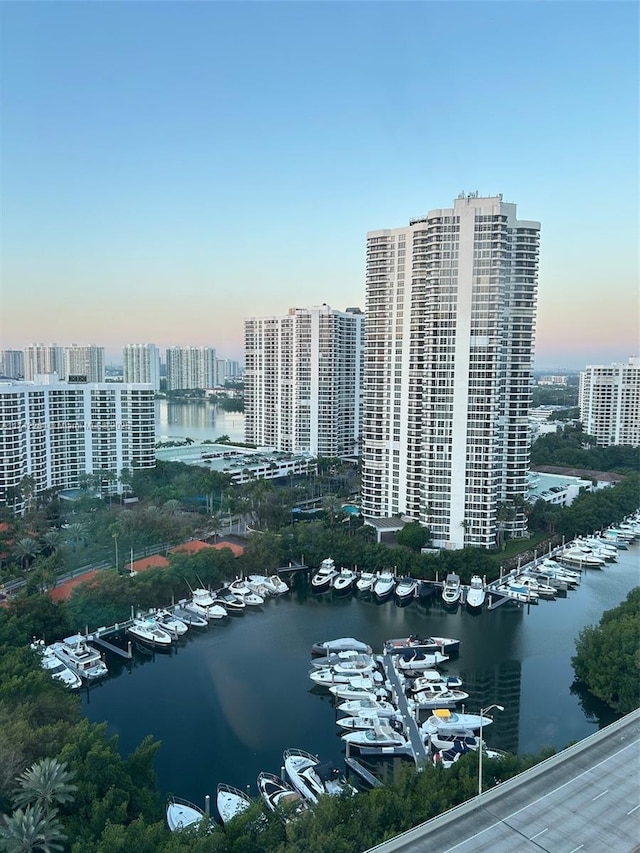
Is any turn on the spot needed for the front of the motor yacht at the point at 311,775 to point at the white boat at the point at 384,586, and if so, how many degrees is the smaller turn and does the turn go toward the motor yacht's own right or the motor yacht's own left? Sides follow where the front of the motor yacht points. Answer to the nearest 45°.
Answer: approximately 45° to the motor yacht's own right

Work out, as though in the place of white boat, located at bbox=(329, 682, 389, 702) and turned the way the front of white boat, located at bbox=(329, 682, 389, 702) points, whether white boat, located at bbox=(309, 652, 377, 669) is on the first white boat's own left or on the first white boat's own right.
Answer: on the first white boat's own right

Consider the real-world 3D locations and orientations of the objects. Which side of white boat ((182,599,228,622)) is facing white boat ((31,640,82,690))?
right

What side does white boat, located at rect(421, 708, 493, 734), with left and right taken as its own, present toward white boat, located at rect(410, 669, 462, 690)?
left

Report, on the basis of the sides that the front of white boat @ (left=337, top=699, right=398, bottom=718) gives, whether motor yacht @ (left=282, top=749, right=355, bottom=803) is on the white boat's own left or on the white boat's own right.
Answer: on the white boat's own left

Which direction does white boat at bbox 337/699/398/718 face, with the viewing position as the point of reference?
facing to the left of the viewer

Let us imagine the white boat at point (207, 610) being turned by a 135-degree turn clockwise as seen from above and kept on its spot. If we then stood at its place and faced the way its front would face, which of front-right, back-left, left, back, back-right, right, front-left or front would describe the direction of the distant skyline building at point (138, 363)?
right

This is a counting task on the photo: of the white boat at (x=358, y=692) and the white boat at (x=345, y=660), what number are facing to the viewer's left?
2

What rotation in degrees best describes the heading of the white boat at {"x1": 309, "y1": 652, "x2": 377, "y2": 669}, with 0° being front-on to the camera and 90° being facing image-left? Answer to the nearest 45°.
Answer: approximately 90°

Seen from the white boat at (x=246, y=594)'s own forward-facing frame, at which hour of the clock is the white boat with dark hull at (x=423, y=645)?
the white boat with dark hull at (x=423, y=645) is roughly at 12 o'clock from the white boat at (x=246, y=594).

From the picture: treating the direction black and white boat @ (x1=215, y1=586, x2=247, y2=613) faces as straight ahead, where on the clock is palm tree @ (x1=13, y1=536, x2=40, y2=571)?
The palm tree is roughly at 5 o'clock from the black and white boat.

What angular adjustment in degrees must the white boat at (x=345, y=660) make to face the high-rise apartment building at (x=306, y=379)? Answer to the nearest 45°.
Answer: approximately 90° to its right

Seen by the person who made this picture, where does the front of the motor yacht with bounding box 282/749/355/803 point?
facing away from the viewer and to the left of the viewer

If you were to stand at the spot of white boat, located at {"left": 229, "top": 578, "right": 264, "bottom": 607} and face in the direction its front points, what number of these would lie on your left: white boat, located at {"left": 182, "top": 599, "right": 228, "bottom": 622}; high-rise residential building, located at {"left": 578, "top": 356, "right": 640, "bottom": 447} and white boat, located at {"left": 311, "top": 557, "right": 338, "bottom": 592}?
2

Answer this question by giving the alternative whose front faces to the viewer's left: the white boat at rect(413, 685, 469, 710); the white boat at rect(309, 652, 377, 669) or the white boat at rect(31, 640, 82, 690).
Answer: the white boat at rect(309, 652, 377, 669)

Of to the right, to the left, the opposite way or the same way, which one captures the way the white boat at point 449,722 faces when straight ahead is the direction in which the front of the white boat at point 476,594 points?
to the left
